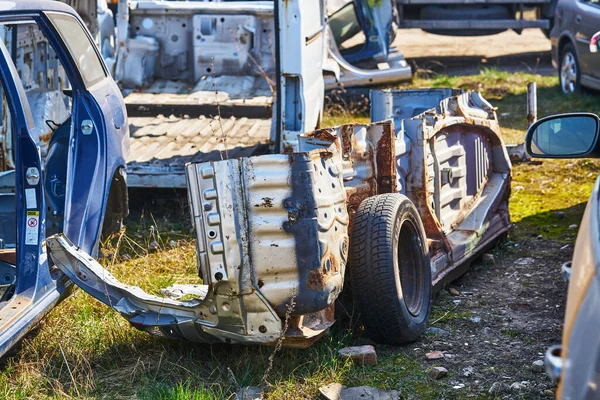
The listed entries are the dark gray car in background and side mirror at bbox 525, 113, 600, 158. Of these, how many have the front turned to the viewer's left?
0

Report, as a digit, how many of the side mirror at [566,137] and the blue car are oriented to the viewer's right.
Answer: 0

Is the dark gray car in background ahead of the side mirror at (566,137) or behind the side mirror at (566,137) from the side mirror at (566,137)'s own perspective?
behind
